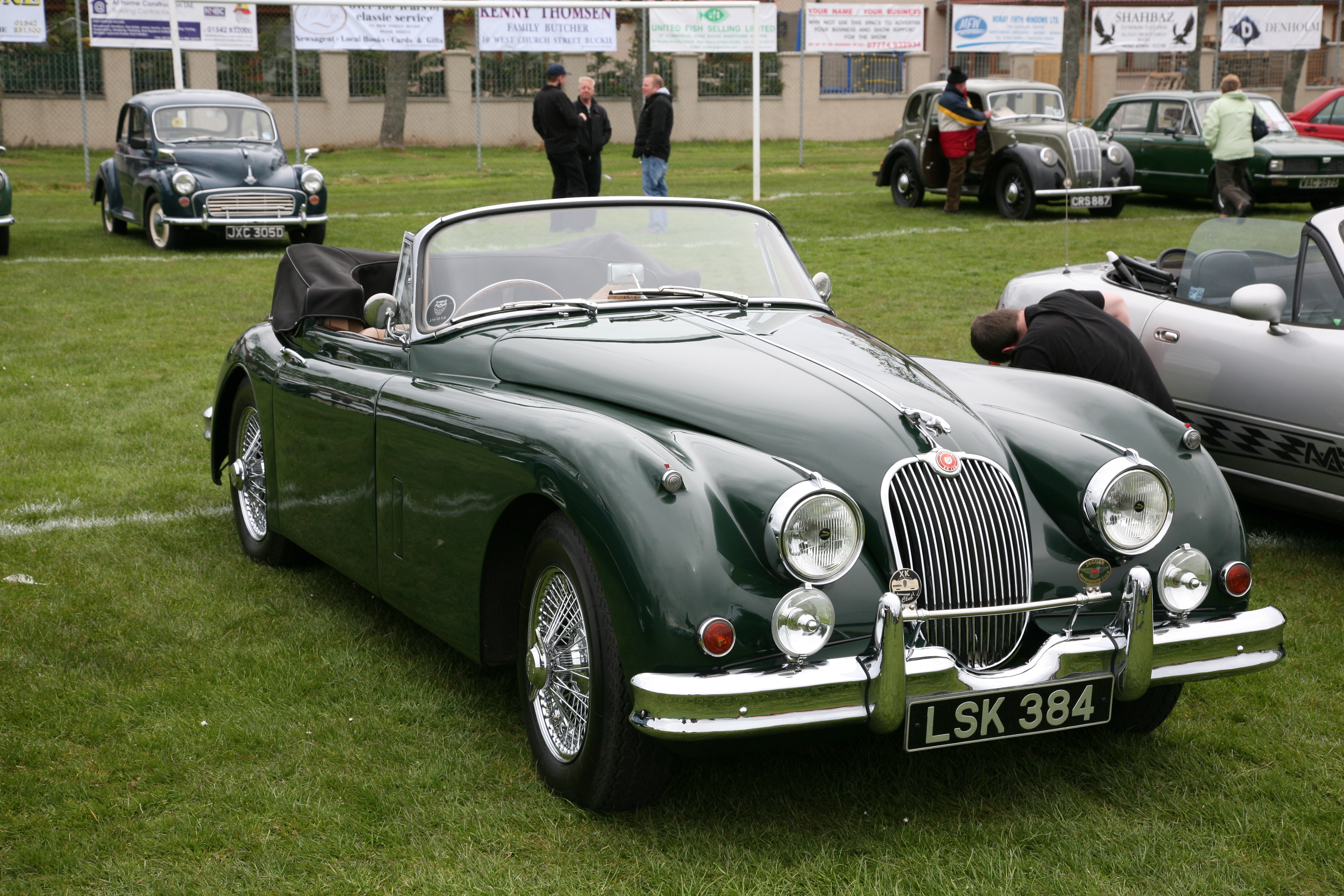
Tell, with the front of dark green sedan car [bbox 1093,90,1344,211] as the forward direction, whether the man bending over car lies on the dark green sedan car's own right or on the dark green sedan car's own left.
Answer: on the dark green sedan car's own right

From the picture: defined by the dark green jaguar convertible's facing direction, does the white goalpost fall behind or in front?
behind

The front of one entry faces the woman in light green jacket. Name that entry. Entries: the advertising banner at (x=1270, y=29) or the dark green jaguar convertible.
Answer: the advertising banner

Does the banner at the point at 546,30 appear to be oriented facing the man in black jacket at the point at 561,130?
yes

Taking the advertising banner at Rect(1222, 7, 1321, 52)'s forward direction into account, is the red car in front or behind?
in front

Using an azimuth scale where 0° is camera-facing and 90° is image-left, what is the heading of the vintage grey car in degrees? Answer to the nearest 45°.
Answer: approximately 315°

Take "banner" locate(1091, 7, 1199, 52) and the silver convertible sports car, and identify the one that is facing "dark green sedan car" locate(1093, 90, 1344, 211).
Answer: the banner

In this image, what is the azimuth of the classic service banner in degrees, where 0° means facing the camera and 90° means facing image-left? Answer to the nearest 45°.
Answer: approximately 0°

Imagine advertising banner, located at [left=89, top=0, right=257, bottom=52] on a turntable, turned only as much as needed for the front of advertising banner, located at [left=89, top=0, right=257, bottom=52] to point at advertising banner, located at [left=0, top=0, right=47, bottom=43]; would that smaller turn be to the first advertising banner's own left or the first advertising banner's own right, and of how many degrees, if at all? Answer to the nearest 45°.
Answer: approximately 90° to the first advertising banner's own right

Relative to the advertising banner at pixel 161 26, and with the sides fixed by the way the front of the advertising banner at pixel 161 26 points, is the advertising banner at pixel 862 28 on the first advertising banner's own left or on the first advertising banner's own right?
on the first advertising banner's own left

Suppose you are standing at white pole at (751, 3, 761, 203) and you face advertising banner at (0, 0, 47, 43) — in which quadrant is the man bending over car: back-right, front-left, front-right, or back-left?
back-left

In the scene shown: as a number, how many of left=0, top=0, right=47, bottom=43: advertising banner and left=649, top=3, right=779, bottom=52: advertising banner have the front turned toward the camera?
2

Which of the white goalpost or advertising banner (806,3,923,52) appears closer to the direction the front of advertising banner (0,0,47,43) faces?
the white goalpost
